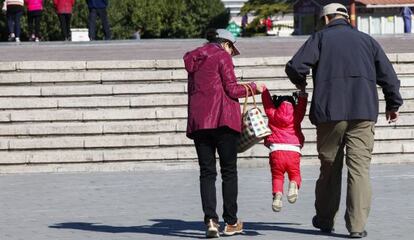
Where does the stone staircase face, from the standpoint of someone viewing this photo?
facing the viewer

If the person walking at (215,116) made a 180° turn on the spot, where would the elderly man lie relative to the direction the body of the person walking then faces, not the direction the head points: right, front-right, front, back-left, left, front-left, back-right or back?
back-left

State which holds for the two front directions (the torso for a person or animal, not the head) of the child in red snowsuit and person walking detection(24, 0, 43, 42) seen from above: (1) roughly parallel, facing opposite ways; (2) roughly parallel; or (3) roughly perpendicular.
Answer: roughly parallel, facing opposite ways

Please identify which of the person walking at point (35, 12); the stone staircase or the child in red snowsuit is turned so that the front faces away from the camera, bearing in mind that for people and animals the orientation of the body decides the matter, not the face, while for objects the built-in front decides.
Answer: the child in red snowsuit

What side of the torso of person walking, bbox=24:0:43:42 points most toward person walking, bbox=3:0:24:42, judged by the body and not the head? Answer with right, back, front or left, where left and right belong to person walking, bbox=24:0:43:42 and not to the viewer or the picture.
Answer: right

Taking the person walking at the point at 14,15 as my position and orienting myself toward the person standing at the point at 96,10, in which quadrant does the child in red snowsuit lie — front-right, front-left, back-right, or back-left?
front-right

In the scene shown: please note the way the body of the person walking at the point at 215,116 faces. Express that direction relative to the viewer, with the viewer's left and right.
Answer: facing away from the viewer and to the right of the viewer

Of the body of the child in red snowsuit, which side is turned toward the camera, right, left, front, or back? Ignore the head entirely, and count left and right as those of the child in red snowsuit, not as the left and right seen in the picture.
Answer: back

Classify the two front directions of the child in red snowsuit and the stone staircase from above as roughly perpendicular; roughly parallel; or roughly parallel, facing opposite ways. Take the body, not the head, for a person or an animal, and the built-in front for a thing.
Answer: roughly parallel, facing opposite ways

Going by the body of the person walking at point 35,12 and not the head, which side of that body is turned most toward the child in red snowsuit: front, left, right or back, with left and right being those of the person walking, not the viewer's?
back

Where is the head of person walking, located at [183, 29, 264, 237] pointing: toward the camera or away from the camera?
away from the camera
